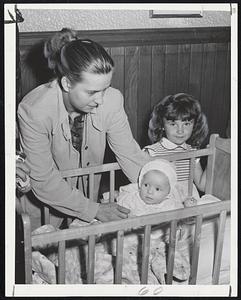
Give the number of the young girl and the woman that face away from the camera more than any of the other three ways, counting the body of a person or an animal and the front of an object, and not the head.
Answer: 0

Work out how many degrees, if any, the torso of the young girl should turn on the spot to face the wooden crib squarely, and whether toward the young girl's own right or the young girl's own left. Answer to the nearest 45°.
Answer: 0° — they already face it
